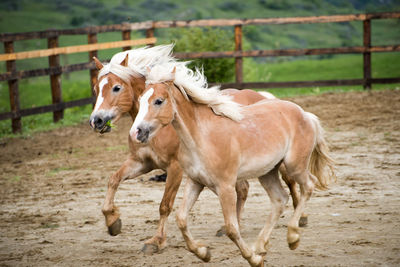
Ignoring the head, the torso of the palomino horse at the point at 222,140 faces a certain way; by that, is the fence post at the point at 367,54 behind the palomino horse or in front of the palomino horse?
behind

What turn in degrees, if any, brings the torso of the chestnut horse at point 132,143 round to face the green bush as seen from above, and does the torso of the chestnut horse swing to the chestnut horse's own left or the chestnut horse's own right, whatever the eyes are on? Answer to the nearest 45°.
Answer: approximately 135° to the chestnut horse's own right

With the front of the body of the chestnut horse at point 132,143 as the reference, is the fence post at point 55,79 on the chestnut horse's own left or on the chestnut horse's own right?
on the chestnut horse's own right

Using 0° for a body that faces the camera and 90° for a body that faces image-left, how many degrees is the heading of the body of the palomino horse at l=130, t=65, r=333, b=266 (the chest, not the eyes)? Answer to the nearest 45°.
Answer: approximately 45°

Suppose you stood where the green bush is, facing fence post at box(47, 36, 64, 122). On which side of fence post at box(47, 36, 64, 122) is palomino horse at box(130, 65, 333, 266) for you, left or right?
left

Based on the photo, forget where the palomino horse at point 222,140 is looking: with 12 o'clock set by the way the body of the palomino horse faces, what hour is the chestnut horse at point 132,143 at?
The chestnut horse is roughly at 3 o'clock from the palomino horse.

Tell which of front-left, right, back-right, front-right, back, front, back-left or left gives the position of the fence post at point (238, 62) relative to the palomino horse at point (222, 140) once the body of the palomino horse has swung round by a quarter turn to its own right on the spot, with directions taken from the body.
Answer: front-right

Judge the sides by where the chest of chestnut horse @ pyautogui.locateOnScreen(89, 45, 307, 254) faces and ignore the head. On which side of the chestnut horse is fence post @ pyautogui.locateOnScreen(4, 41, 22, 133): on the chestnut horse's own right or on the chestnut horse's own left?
on the chestnut horse's own right

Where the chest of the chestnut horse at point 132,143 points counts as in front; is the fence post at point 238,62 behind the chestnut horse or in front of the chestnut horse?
behind

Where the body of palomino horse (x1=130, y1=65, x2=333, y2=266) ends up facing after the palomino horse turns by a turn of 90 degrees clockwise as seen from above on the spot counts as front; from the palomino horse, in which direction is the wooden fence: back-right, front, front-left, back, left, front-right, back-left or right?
front-right
